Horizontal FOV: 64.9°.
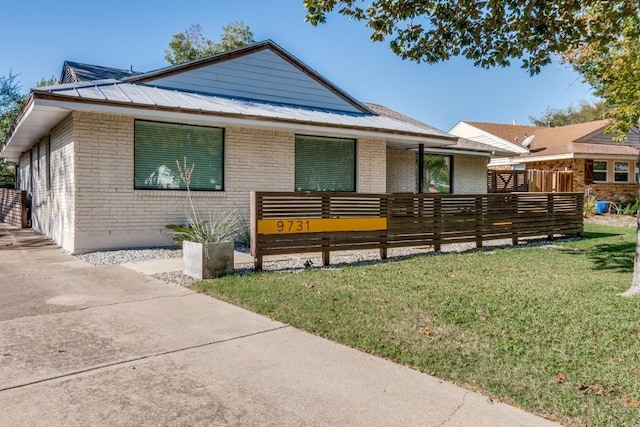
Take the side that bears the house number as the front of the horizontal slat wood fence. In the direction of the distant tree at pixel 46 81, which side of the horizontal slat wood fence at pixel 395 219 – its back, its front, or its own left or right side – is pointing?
back

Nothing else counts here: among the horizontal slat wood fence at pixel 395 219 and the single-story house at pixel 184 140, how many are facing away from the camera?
0

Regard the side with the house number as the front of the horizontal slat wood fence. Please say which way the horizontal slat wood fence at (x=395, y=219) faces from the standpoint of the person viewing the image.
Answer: facing the viewer and to the right of the viewer

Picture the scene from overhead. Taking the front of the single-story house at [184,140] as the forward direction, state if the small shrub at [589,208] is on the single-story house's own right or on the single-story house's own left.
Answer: on the single-story house's own left

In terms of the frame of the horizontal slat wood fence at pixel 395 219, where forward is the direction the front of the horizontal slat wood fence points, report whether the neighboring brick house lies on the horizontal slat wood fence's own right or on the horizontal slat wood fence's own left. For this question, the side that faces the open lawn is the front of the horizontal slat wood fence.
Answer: on the horizontal slat wood fence's own left

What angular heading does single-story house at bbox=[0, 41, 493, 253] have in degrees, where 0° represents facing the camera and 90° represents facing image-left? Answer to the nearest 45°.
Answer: approximately 315°

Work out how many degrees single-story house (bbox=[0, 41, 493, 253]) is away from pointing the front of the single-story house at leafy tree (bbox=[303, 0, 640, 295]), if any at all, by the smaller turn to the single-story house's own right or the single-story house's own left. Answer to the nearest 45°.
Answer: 0° — it already faces it

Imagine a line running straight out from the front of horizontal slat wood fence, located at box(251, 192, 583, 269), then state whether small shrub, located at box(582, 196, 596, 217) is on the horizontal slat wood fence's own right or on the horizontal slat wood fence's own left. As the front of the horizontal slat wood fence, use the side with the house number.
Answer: on the horizontal slat wood fence's own left

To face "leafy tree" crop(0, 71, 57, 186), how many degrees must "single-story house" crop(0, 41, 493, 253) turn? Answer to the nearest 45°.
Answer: approximately 180°

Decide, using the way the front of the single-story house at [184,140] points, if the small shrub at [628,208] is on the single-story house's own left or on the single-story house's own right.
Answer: on the single-story house's own left

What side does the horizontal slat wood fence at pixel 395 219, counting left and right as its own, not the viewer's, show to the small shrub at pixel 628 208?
left
